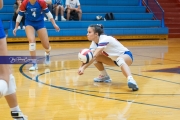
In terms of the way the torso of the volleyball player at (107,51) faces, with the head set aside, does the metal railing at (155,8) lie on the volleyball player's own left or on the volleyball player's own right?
on the volleyball player's own right

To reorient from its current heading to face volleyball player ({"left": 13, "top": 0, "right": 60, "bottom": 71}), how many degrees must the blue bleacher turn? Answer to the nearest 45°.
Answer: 0° — it already faces them

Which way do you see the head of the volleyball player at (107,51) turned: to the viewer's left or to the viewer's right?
to the viewer's left

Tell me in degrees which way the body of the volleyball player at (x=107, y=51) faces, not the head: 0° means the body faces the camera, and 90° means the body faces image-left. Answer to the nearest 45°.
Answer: approximately 90°

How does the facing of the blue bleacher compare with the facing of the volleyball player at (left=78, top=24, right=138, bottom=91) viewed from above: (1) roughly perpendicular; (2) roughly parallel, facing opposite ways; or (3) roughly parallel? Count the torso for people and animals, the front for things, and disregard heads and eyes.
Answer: roughly perpendicular

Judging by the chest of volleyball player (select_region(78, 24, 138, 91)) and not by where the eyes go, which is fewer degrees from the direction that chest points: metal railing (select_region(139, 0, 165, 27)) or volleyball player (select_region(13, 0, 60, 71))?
the volleyball player

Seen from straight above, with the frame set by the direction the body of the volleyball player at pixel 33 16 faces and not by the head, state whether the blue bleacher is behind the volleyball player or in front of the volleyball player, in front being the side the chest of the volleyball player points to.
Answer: behind

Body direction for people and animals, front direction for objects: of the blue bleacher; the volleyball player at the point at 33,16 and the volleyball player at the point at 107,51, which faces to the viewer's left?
the volleyball player at the point at 107,51

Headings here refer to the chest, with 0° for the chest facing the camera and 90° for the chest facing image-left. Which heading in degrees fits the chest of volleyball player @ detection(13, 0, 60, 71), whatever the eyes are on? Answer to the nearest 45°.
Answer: approximately 0°

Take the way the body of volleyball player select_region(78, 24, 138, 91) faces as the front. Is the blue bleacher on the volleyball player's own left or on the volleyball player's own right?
on the volleyball player's own right

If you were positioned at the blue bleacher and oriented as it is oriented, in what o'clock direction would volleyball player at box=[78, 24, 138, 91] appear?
The volleyball player is roughly at 12 o'clock from the blue bleacher.
